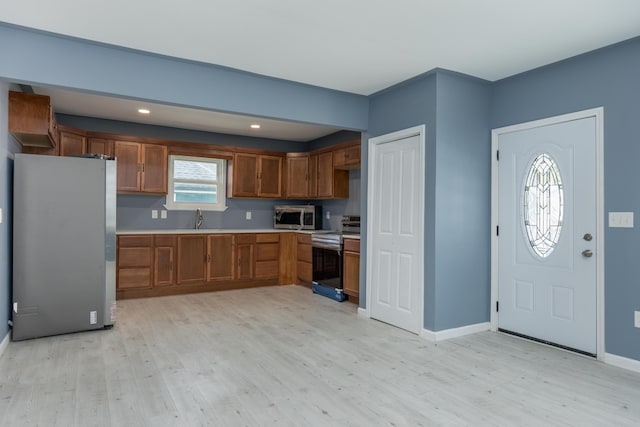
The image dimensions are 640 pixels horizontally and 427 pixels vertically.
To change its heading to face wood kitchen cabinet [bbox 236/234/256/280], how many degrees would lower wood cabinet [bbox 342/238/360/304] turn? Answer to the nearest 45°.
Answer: approximately 90° to its right

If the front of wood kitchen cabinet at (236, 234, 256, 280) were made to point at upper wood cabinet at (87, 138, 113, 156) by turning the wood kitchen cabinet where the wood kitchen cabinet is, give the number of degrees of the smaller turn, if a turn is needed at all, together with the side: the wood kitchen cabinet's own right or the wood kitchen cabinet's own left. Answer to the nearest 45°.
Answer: approximately 90° to the wood kitchen cabinet's own right

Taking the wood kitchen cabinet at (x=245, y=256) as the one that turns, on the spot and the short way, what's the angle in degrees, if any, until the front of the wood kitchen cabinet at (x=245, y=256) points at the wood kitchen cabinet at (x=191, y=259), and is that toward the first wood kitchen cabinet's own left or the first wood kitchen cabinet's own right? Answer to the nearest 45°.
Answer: approximately 90° to the first wood kitchen cabinet's own right
